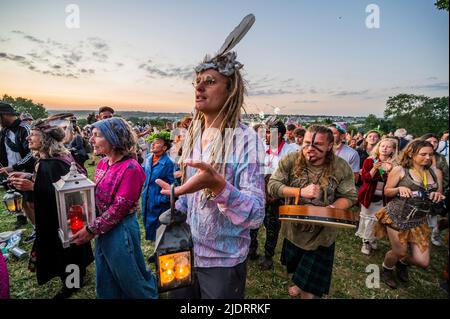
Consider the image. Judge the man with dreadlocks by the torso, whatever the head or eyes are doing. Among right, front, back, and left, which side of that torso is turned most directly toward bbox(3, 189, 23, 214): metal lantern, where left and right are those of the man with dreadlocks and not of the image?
right

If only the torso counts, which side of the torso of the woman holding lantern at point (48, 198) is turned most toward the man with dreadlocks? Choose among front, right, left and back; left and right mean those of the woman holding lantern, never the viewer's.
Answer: left
